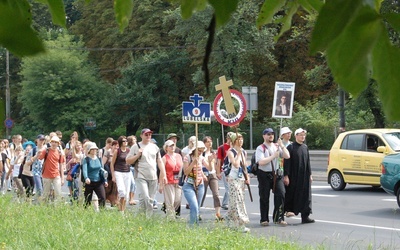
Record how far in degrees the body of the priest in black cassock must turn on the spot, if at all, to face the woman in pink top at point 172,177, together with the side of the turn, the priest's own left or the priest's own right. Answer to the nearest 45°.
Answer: approximately 135° to the priest's own right

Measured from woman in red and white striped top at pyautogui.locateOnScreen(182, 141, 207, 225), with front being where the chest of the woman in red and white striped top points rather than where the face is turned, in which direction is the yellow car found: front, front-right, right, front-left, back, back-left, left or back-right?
left

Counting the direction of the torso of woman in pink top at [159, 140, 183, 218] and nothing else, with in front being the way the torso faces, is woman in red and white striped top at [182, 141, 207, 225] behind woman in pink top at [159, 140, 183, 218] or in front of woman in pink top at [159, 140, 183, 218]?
in front

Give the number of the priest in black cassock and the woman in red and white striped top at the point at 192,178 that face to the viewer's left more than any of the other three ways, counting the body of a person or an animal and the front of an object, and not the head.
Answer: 0

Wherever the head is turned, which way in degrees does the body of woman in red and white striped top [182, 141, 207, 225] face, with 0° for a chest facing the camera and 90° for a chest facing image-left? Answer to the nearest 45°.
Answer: approximately 315°

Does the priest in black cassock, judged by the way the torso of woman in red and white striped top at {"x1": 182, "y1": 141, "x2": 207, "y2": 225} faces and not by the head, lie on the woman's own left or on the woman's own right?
on the woman's own left

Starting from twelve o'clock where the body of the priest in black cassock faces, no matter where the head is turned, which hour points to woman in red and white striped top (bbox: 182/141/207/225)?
The woman in red and white striped top is roughly at 4 o'clock from the priest in black cassock.

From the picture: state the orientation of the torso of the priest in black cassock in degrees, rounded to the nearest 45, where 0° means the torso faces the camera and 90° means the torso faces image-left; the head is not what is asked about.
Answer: approximately 315°

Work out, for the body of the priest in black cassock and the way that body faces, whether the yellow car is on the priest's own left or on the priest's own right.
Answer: on the priest's own left

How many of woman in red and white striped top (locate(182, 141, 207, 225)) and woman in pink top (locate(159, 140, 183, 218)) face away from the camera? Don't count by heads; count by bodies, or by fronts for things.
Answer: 0

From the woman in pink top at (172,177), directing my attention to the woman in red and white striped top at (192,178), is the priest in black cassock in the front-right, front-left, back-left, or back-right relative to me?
front-left
